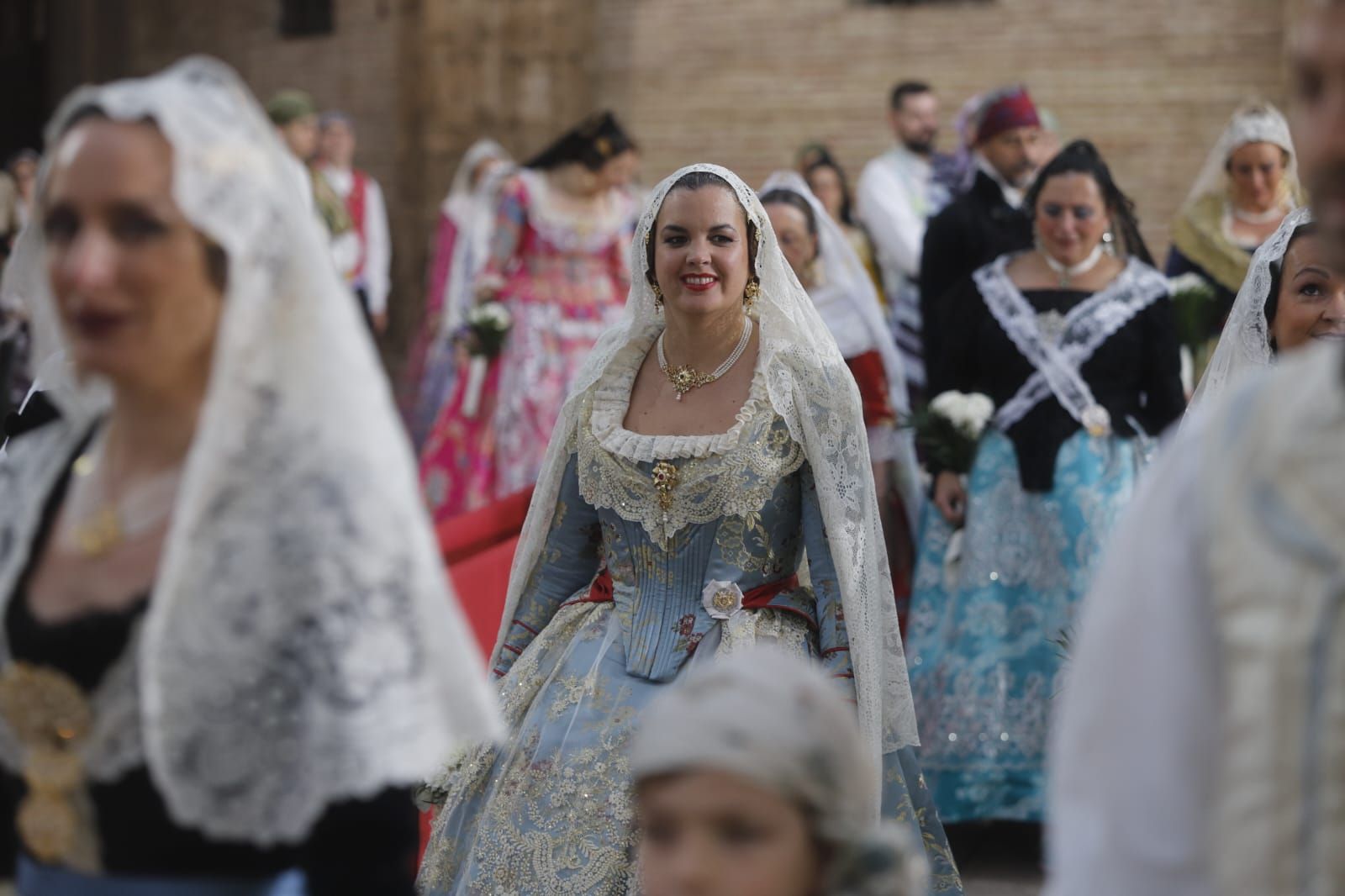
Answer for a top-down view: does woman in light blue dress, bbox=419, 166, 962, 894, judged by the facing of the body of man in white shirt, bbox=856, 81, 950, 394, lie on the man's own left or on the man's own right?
on the man's own right

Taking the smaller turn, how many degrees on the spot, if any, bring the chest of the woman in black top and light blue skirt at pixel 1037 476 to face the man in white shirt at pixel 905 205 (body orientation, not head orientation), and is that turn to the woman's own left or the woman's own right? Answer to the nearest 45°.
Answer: approximately 180°

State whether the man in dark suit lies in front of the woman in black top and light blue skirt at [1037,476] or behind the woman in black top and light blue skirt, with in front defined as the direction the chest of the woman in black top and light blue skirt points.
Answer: behind

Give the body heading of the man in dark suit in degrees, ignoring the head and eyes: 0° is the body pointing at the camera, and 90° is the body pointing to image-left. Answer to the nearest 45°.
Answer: approximately 315°

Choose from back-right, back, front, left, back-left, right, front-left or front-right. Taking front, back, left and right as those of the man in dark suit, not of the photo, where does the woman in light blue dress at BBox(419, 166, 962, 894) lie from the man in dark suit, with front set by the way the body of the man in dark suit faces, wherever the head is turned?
front-right

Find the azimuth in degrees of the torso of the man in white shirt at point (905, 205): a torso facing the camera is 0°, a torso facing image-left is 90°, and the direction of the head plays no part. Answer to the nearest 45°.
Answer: approximately 315°

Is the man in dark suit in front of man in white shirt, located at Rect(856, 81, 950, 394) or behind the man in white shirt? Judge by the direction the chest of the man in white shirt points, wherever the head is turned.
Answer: in front
